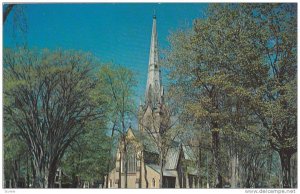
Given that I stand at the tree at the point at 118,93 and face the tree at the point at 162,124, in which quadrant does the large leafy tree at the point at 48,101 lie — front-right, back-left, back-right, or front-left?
back-right

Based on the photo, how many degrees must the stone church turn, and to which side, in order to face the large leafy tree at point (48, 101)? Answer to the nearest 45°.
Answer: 0° — it already faces it

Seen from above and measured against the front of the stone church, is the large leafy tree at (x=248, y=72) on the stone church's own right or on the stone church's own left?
on the stone church's own left

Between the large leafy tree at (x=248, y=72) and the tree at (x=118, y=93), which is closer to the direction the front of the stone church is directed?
the tree

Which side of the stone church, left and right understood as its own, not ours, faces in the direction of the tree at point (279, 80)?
left

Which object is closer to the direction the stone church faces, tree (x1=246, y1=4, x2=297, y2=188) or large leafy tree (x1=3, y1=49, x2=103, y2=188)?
the large leafy tree

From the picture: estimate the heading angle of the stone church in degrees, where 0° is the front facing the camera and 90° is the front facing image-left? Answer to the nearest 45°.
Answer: approximately 45°
